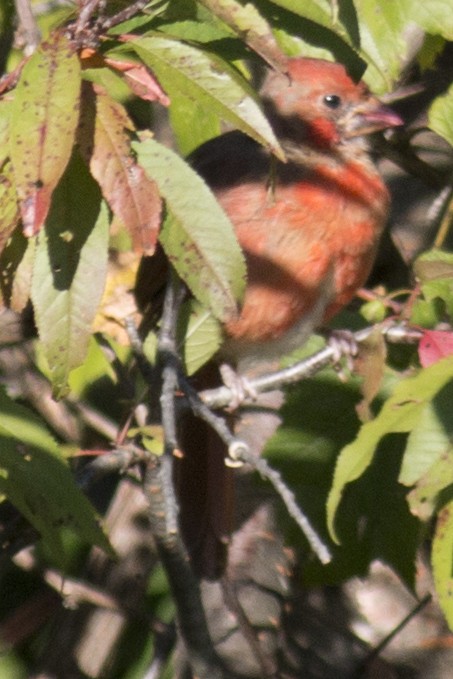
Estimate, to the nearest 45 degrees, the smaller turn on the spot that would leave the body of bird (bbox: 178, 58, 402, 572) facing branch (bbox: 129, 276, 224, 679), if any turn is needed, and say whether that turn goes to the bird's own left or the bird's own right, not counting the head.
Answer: approximately 90° to the bird's own right

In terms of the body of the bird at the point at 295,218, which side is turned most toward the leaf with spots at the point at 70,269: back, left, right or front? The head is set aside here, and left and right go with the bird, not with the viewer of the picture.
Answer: right

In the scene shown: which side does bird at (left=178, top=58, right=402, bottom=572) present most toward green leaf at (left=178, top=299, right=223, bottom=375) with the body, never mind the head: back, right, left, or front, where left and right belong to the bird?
right

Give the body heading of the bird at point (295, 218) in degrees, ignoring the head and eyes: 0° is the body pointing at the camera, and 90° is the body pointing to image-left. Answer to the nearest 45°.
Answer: approximately 270°

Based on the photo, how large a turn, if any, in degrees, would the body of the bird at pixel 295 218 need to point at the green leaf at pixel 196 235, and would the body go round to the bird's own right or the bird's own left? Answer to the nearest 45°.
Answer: approximately 90° to the bird's own right

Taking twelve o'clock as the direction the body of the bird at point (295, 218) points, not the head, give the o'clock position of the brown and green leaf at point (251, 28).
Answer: The brown and green leaf is roughly at 3 o'clock from the bird.
